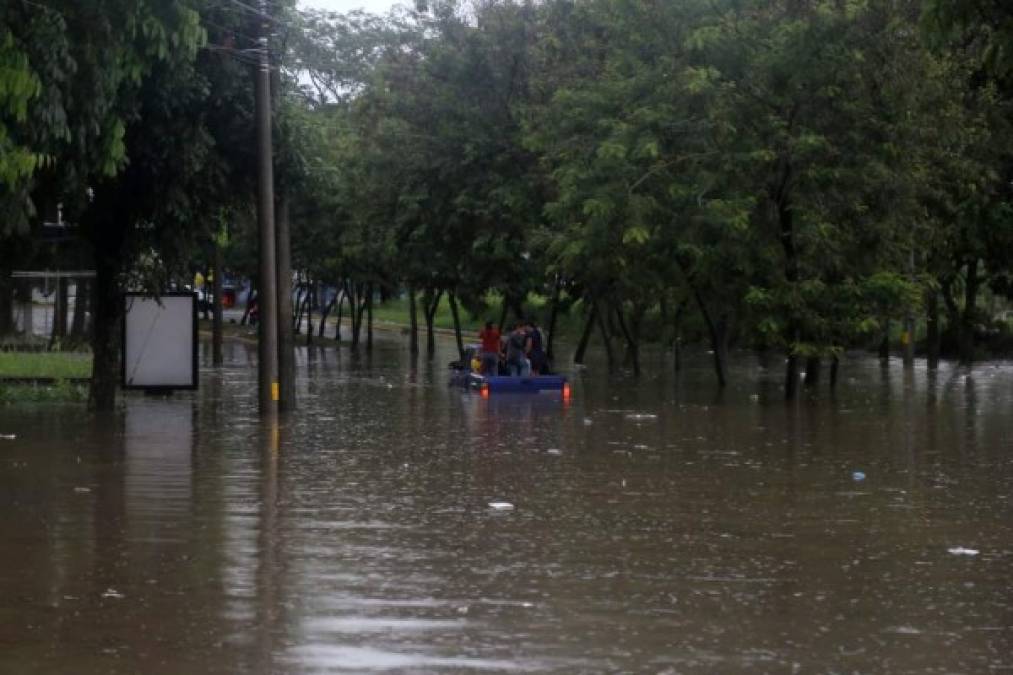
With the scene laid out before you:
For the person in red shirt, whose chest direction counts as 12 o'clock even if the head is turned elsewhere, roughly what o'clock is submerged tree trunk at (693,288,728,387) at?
The submerged tree trunk is roughly at 2 o'clock from the person in red shirt.

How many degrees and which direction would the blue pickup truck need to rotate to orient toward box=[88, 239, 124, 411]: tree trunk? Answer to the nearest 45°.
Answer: approximately 90° to its left

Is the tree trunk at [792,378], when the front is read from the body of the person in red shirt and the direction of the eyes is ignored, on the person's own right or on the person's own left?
on the person's own right

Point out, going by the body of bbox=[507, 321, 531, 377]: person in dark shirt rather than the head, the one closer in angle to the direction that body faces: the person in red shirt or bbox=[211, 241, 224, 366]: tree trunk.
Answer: the tree trunk

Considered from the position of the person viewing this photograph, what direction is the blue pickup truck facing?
facing away from the viewer and to the left of the viewer

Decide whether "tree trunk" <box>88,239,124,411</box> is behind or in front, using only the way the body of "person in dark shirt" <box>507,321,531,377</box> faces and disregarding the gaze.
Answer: behind

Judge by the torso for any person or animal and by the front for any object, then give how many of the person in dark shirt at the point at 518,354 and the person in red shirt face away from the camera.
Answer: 2

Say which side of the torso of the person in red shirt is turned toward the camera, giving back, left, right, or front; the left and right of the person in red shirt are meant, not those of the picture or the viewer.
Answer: back

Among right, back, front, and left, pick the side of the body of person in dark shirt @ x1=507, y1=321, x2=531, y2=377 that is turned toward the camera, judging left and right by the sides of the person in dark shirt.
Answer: back
